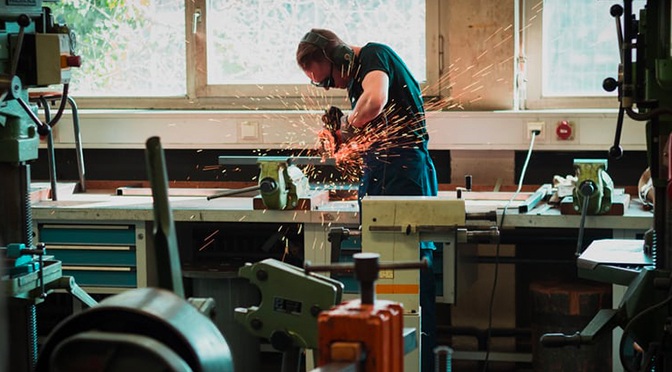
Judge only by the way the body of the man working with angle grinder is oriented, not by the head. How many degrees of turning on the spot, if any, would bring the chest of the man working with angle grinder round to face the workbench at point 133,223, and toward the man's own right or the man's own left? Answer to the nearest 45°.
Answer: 0° — they already face it

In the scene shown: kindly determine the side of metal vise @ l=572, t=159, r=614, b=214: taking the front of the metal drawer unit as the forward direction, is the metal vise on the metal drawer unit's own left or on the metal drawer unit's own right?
on the metal drawer unit's own left

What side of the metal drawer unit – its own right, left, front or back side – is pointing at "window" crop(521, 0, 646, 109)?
left

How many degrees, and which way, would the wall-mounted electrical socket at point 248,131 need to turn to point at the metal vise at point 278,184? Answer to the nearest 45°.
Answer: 0° — it already faces it

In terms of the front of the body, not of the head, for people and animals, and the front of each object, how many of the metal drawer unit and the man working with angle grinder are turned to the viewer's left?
1

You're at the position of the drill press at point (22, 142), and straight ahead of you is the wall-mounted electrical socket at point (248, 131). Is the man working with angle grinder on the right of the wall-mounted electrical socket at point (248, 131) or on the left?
right

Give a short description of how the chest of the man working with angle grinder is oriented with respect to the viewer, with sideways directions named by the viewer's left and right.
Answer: facing to the left of the viewer

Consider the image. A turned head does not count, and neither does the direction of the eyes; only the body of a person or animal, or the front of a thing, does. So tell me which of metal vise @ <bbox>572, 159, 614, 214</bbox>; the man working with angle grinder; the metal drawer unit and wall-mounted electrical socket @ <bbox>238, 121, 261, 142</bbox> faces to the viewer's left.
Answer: the man working with angle grinder

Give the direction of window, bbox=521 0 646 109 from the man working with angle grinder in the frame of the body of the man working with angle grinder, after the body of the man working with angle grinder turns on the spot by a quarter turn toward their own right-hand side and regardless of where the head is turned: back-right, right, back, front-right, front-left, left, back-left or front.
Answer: front-right
